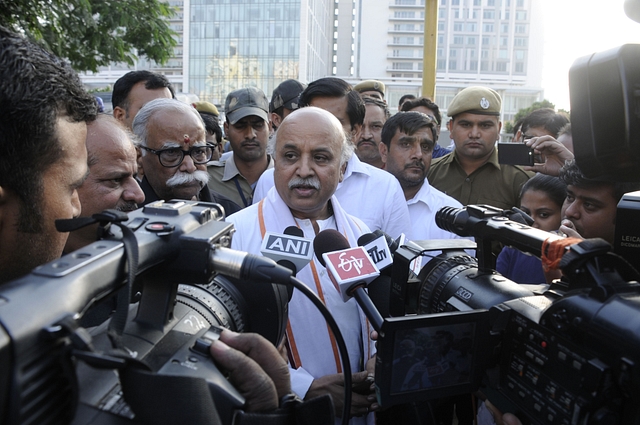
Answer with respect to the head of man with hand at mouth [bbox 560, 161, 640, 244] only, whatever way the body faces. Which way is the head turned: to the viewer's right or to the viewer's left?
to the viewer's left

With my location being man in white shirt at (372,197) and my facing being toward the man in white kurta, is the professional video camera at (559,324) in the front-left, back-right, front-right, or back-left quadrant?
front-left

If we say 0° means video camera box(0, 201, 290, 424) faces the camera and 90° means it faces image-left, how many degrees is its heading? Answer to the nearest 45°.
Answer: approximately 225°

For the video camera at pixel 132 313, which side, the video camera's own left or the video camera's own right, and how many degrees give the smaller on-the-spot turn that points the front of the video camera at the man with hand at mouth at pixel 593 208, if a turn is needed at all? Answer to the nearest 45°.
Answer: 0° — it already faces them

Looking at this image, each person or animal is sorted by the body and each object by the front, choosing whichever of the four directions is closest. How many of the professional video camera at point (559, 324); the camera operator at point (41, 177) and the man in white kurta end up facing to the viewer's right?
1

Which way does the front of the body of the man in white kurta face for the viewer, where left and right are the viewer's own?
facing the viewer

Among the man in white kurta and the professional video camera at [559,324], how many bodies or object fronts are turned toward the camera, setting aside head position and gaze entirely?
1

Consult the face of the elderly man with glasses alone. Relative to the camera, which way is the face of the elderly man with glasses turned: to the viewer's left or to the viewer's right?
to the viewer's right

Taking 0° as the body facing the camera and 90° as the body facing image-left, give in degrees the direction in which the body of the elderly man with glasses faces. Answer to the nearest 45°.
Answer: approximately 315°

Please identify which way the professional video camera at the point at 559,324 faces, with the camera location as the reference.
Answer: facing away from the viewer and to the left of the viewer

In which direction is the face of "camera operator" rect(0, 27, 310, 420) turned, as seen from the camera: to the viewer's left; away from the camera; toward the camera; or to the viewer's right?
to the viewer's right

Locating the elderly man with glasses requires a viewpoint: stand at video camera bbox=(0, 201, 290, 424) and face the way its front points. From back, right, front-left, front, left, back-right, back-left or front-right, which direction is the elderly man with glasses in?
front-left

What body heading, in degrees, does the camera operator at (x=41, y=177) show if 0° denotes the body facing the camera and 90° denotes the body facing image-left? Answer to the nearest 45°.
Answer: approximately 270°

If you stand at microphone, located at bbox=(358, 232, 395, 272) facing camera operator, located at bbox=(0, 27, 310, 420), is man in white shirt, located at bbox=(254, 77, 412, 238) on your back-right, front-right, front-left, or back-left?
back-right

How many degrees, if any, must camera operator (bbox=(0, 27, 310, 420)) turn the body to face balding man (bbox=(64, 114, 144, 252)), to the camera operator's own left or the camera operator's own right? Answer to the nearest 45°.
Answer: approximately 90° to the camera operator's own left
